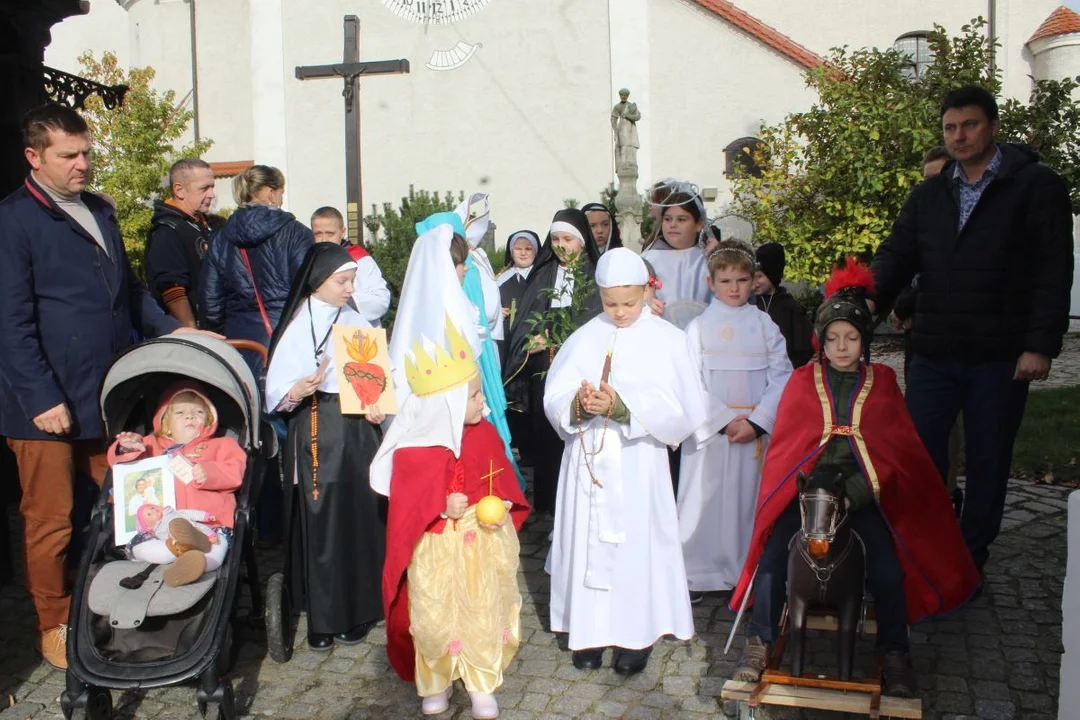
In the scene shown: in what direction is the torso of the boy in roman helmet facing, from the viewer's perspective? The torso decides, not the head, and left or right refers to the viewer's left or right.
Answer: facing the viewer

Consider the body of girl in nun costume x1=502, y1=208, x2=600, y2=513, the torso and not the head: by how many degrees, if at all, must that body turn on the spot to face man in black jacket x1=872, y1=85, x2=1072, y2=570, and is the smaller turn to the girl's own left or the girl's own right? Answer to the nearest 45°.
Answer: approximately 45° to the girl's own left

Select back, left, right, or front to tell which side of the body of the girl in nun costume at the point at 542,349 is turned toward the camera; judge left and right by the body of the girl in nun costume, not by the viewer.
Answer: front

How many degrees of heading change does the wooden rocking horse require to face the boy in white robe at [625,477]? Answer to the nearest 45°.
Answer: approximately 90° to its right

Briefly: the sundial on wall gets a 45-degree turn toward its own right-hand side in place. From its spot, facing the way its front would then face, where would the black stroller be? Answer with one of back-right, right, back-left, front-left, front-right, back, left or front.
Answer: front-left

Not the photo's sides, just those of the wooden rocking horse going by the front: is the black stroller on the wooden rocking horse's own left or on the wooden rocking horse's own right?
on the wooden rocking horse's own right

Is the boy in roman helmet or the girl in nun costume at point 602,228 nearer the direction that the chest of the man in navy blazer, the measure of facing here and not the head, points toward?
the boy in roman helmet

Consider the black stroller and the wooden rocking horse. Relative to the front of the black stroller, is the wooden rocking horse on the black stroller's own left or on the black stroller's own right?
on the black stroller's own left

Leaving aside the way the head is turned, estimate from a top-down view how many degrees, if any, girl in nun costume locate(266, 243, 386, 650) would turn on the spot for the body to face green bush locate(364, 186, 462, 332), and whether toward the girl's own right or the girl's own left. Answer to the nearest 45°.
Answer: approximately 135° to the girl's own left

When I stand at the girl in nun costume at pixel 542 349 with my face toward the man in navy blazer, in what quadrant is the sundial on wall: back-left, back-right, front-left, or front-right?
back-right

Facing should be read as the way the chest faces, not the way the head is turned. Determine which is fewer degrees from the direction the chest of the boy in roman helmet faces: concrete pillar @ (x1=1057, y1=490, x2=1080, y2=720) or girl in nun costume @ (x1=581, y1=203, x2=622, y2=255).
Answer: the concrete pillar

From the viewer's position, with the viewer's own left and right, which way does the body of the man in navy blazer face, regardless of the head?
facing the viewer and to the right of the viewer

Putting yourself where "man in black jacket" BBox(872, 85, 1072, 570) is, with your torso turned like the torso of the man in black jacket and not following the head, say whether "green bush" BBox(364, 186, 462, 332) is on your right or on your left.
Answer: on your right

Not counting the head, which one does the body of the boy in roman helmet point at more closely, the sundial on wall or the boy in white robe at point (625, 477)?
the boy in white robe
